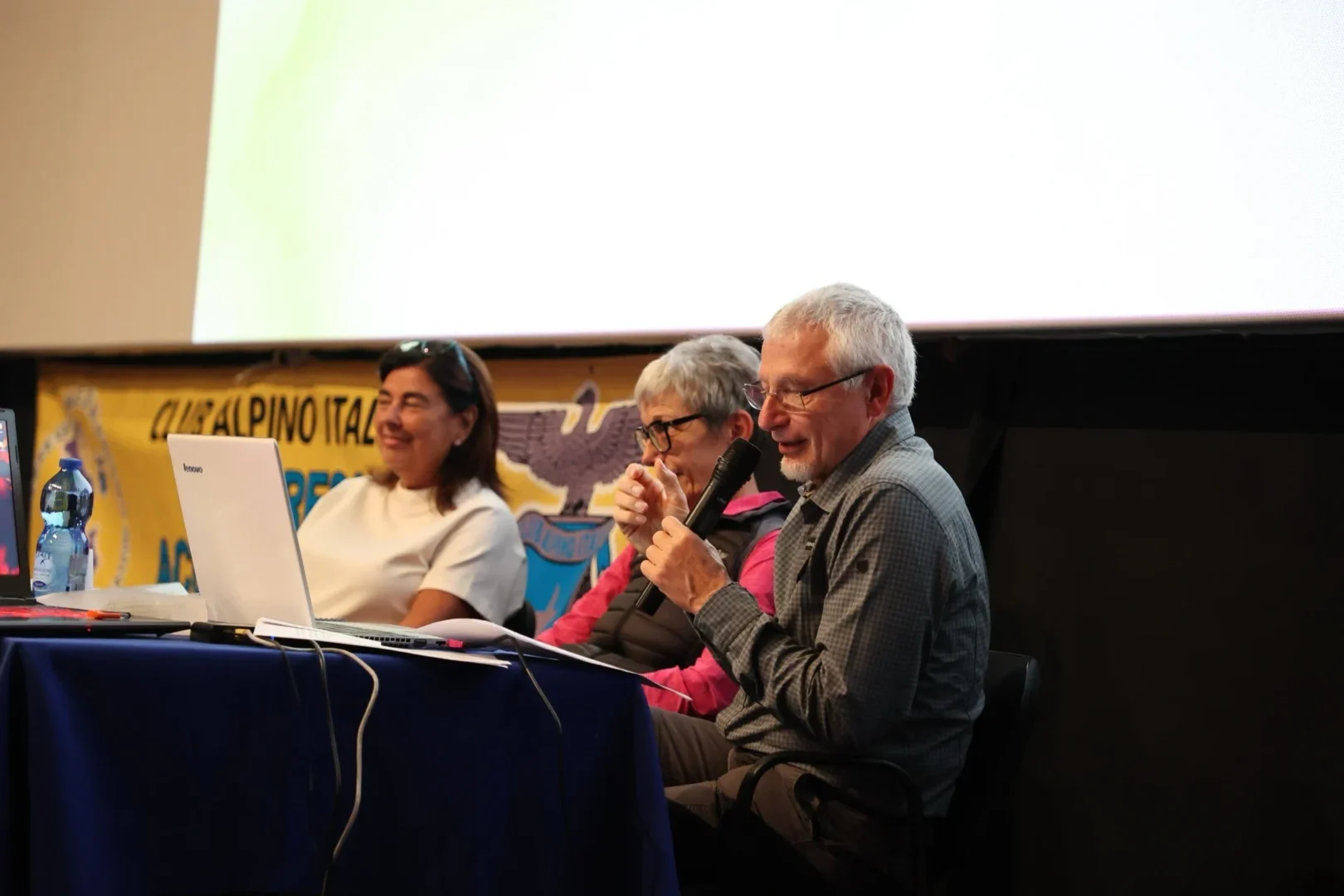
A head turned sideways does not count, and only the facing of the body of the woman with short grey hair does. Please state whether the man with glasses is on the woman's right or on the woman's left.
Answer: on the woman's left

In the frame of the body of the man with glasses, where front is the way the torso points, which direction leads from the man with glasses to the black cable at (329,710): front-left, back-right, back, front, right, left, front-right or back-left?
front-left

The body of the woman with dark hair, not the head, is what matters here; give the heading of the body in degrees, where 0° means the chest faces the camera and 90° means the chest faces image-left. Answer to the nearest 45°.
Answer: approximately 45°

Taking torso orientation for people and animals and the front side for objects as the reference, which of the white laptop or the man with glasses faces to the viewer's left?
the man with glasses

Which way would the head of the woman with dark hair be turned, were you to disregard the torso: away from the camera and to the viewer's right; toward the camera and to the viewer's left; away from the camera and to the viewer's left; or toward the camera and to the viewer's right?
toward the camera and to the viewer's left

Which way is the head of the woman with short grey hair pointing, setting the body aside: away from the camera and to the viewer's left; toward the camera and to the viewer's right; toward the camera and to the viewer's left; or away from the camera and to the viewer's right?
toward the camera and to the viewer's left

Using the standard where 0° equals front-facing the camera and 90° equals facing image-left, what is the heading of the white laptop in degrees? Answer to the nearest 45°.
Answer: approximately 225°

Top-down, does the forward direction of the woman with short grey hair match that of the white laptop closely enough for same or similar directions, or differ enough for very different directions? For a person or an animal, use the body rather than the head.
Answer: very different directions

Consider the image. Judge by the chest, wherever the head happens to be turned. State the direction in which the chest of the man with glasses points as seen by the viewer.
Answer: to the viewer's left

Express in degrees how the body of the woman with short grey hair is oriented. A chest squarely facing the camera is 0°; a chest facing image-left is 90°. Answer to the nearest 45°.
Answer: approximately 45°

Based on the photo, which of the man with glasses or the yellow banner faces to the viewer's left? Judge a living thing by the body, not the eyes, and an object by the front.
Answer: the man with glasses

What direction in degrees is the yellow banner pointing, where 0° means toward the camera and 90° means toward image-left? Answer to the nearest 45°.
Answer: approximately 0°

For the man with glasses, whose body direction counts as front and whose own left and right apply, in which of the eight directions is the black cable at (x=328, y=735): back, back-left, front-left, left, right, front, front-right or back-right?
front-left
